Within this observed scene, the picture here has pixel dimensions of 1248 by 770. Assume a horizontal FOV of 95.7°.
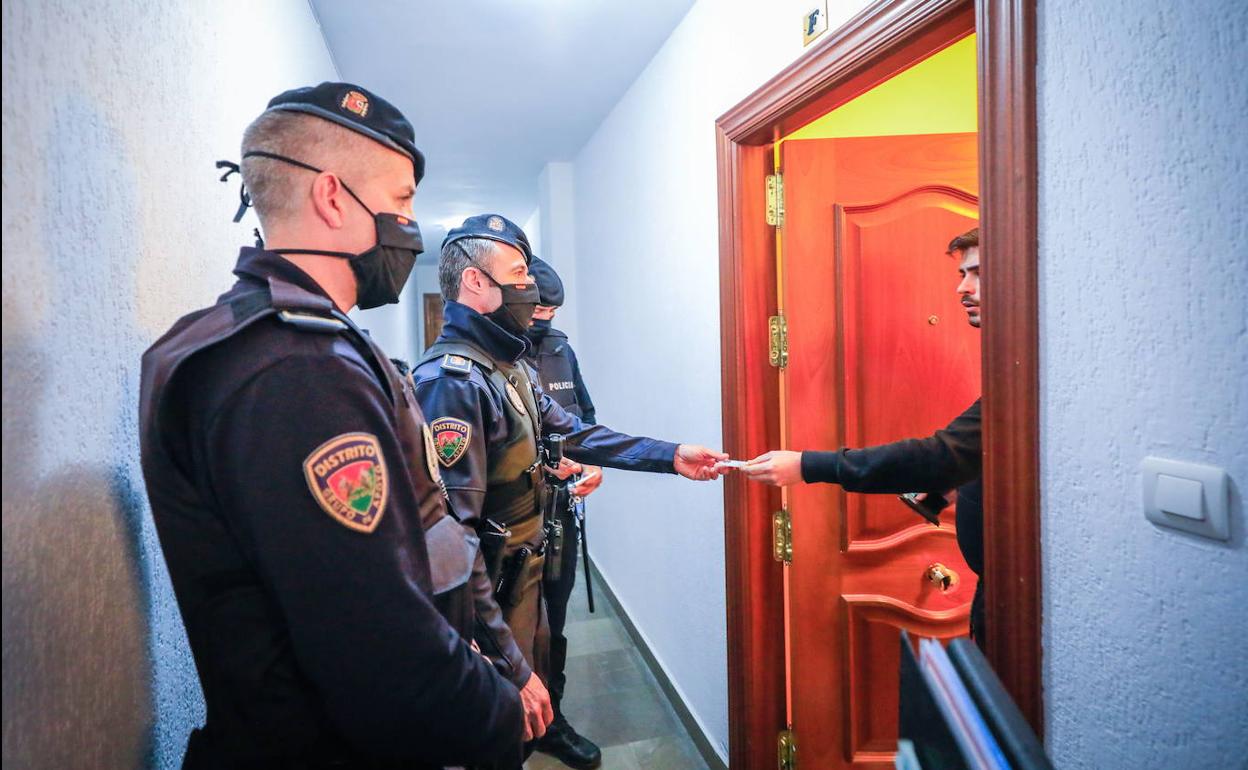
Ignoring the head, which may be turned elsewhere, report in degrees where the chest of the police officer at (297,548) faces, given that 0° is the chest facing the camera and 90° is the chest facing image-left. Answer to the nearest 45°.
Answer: approximately 270°

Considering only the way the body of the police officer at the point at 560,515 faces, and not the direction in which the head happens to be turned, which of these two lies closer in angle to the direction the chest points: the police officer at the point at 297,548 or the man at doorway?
the man at doorway

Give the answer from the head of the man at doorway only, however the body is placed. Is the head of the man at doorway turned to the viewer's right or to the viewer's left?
to the viewer's left

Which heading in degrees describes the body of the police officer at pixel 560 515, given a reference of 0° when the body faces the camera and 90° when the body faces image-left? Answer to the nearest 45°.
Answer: approximately 315°

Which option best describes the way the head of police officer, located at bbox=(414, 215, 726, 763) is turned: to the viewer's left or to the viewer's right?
to the viewer's right

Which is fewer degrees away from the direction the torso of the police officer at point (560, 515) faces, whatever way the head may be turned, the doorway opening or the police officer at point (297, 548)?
the doorway opening

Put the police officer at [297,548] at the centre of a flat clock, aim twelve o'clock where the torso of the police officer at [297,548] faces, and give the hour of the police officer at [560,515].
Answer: the police officer at [560,515] is roughly at 10 o'clock from the police officer at [297,548].
